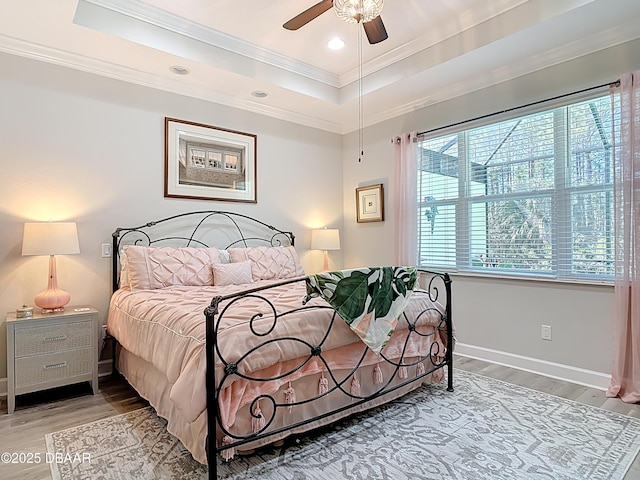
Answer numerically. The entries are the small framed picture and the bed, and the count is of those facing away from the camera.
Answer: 0

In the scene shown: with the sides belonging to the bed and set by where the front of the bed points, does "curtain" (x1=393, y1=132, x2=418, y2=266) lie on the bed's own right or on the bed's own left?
on the bed's own left

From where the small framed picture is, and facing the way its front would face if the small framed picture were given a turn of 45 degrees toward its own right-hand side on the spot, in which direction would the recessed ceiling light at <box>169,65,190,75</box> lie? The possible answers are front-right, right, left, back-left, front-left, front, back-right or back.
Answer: front-left

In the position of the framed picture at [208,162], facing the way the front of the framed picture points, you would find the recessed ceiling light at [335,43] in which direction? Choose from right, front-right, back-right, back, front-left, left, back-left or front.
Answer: front

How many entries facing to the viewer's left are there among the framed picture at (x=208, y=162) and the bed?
0

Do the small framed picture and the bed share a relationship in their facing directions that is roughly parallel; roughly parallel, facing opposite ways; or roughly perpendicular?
roughly perpendicular

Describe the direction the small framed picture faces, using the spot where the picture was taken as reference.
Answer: facing the viewer and to the left of the viewer

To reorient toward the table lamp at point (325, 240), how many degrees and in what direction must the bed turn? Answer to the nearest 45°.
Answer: approximately 135° to its left

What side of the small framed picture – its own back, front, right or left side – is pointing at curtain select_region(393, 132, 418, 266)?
left

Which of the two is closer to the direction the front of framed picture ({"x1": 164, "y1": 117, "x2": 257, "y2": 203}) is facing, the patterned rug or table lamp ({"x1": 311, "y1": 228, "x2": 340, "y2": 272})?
the patterned rug

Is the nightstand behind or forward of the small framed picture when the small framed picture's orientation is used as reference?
forward

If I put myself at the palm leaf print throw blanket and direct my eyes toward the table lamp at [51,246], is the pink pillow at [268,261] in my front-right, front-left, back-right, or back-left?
front-right

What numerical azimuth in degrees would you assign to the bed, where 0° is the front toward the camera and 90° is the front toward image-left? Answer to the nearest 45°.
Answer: approximately 315°

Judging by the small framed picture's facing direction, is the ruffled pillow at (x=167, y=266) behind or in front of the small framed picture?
in front

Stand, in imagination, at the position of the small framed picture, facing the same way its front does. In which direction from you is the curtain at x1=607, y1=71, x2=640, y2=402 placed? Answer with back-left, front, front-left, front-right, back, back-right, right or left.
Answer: left

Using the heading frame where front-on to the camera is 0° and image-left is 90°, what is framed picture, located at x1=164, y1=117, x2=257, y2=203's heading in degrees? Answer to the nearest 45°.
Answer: approximately 315°

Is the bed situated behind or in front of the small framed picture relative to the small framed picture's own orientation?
in front

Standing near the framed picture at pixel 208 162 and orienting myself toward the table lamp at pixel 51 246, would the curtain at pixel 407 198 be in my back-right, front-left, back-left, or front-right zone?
back-left
